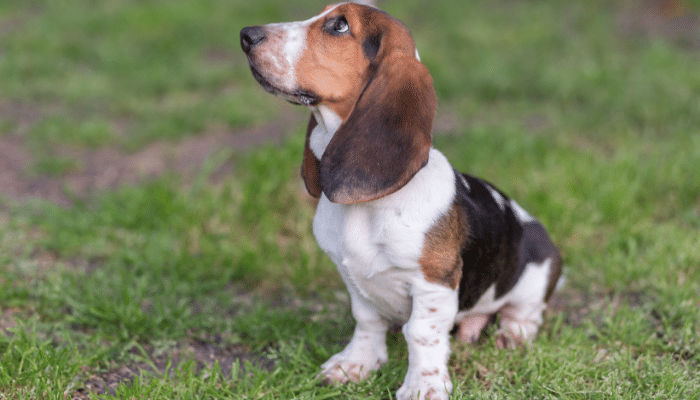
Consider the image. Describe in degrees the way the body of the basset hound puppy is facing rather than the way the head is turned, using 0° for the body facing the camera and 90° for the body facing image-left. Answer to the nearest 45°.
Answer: approximately 45°
